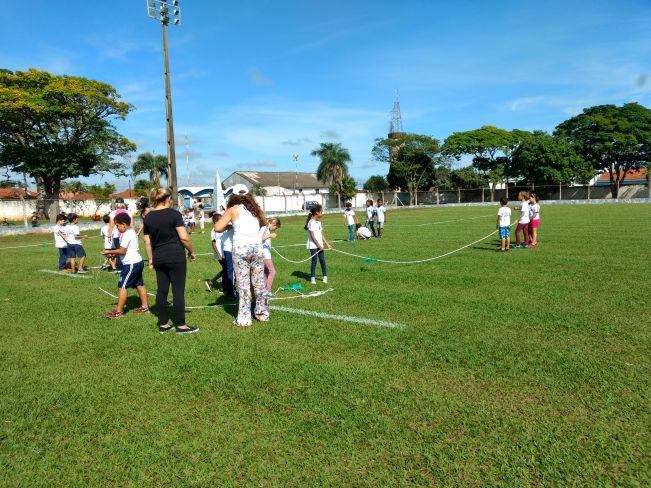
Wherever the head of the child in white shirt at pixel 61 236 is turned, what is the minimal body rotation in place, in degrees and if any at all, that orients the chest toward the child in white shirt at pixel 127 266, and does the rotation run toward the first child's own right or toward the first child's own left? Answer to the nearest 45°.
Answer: approximately 90° to the first child's own right

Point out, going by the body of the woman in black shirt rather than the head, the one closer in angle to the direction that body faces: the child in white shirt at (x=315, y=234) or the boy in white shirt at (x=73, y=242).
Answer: the child in white shirt

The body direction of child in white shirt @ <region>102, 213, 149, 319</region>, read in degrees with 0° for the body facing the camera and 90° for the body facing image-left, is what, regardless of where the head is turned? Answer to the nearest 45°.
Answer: approximately 90°

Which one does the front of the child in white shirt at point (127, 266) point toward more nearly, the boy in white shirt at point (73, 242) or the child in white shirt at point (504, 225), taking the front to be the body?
the boy in white shirt

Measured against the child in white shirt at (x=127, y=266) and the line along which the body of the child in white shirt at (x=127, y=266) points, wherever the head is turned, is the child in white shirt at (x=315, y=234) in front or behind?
behind

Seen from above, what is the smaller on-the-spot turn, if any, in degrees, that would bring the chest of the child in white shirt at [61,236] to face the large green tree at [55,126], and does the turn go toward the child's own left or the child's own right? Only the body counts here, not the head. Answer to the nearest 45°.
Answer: approximately 90° to the child's own left

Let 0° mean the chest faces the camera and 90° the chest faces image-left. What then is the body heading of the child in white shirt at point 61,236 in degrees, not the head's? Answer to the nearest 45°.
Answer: approximately 270°

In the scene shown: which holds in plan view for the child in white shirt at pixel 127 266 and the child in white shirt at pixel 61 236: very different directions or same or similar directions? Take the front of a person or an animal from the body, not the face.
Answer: very different directions

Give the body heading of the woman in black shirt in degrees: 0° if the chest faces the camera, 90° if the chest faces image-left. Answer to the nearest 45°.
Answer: approximately 225°

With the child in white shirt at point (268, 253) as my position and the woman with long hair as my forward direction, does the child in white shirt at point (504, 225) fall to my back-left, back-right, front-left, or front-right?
back-left

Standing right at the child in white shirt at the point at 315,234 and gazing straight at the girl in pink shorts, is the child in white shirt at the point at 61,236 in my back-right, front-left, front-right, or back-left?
back-left
